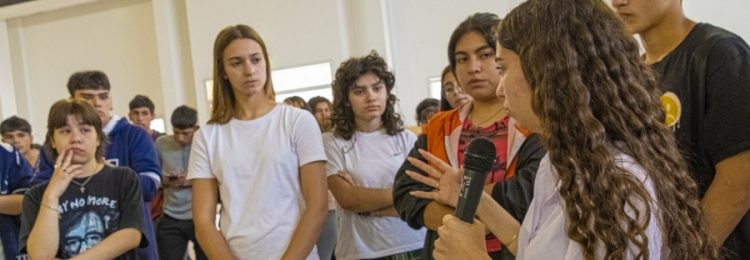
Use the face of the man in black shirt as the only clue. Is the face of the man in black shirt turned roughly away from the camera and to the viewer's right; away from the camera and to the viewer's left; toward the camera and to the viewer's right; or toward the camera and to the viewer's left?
toward the camera and to the viewer's left

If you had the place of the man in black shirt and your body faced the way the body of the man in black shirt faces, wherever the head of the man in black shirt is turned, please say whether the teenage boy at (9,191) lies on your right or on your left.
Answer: on your right

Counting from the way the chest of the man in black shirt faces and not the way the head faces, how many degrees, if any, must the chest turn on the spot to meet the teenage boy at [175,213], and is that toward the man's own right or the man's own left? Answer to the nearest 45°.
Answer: approximately 90° to the man's own right

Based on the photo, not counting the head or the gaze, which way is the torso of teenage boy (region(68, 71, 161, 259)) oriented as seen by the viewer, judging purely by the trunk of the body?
toward the camera

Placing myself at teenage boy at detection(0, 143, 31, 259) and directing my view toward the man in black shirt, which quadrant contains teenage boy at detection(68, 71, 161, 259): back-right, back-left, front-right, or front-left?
front-left

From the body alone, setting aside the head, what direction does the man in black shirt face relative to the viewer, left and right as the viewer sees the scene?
facing the viewer and to the left of the viewer

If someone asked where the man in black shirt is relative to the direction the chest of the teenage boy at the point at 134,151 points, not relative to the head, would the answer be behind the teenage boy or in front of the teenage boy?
in front

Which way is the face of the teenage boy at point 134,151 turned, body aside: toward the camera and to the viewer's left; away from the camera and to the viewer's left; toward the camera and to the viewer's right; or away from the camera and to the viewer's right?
toward the camera and to the viewer's right

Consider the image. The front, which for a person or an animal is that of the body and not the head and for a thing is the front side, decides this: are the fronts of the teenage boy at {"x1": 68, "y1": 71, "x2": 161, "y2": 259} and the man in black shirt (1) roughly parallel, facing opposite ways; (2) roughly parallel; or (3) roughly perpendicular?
roughly perpendicular
